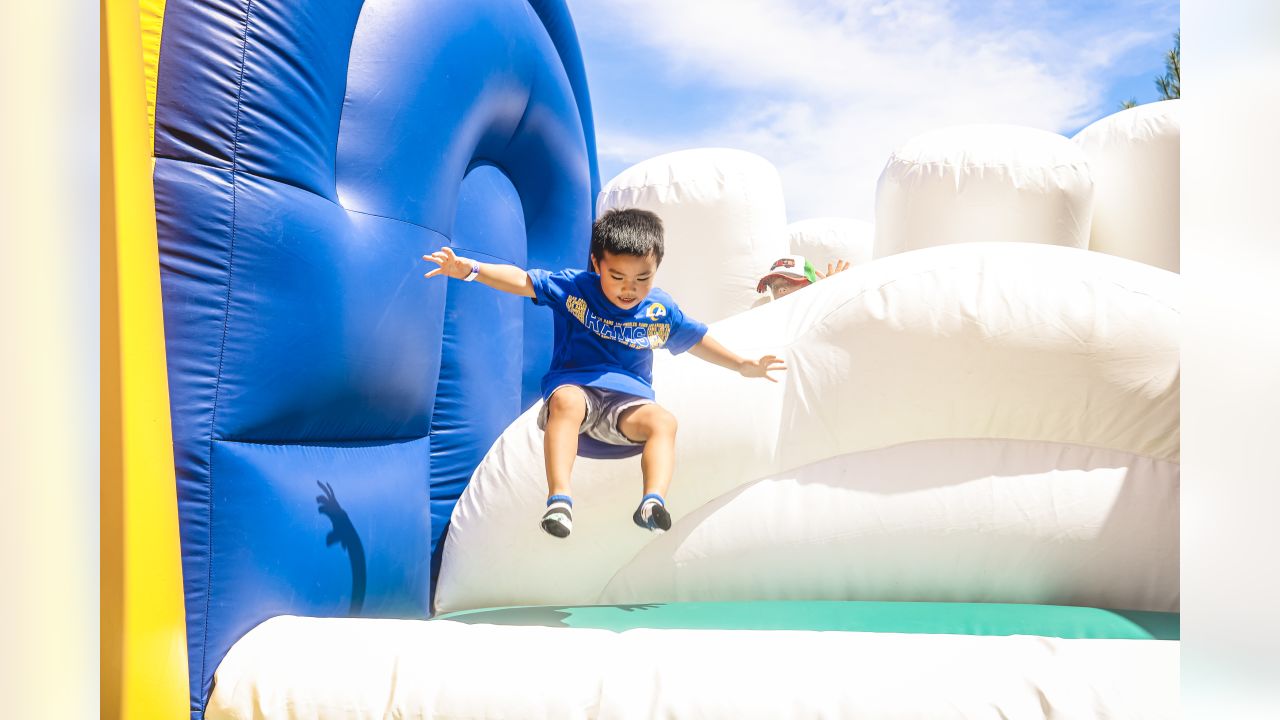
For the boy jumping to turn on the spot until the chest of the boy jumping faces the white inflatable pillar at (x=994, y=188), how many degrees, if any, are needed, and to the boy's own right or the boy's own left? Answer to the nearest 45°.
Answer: approximately 135° to the boy's own left

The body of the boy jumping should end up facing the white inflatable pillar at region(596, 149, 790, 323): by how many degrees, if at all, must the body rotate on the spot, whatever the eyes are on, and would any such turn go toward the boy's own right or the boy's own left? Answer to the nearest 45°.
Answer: approximately 180°

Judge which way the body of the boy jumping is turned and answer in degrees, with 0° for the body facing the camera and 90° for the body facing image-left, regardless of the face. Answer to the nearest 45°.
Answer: approximately 0°

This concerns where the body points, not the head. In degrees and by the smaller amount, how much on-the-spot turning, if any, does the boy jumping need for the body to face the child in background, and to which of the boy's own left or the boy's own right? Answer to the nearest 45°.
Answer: approximately 180°
